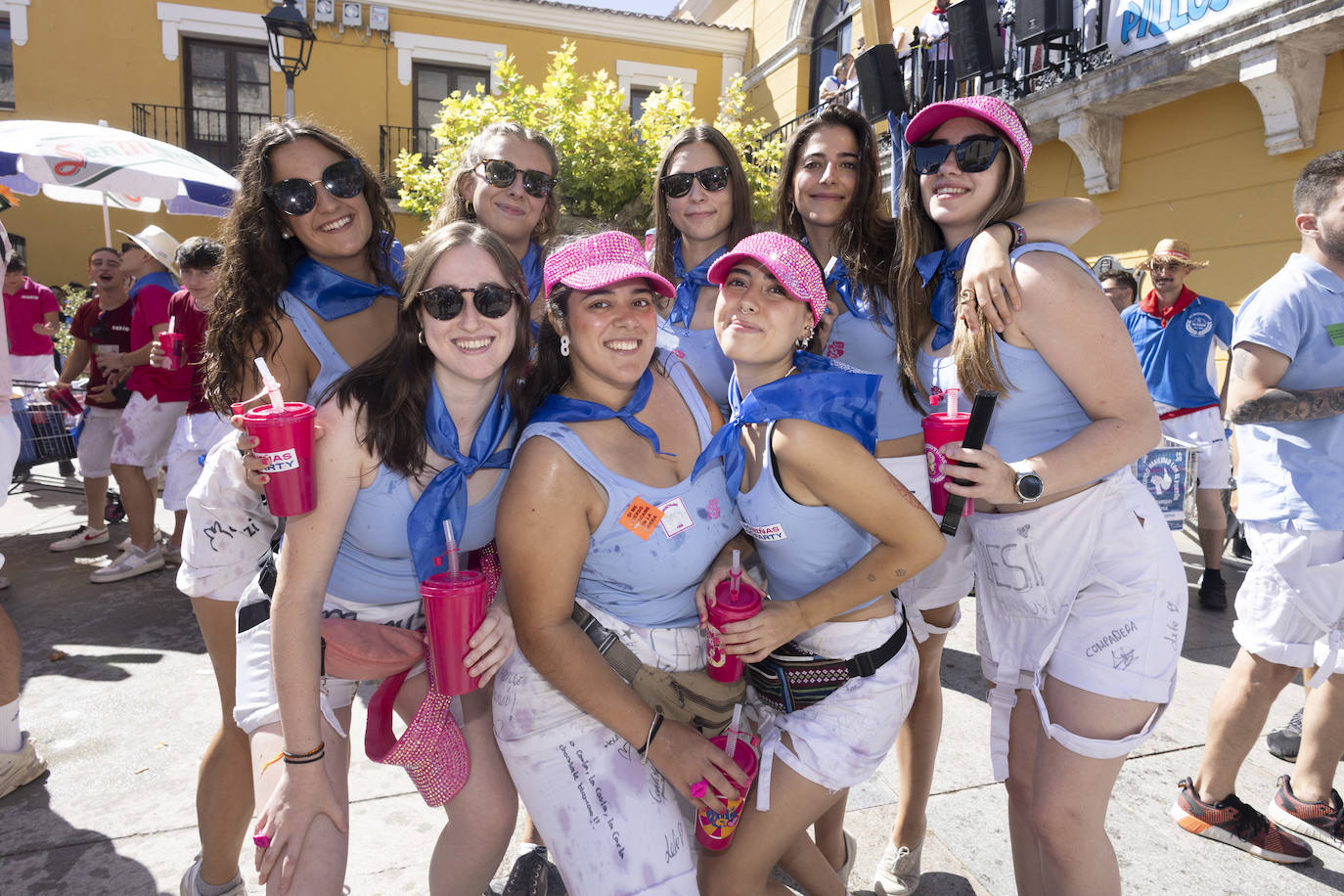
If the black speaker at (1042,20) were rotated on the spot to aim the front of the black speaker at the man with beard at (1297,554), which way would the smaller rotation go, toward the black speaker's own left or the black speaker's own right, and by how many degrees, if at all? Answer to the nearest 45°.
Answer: approximately 45° to the black speaker's own left

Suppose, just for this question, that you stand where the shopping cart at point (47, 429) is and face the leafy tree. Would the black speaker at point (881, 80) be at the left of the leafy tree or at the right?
right

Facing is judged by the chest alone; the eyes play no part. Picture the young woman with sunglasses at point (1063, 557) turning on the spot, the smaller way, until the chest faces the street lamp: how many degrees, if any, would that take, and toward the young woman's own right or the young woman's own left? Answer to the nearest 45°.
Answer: approximately 90° to the young woman's own right

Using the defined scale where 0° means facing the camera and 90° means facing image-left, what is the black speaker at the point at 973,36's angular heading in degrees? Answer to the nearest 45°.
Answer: approximately 45°

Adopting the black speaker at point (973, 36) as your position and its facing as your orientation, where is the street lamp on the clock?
The street lamp is roughly at 1 o'clock from the black speaker.
